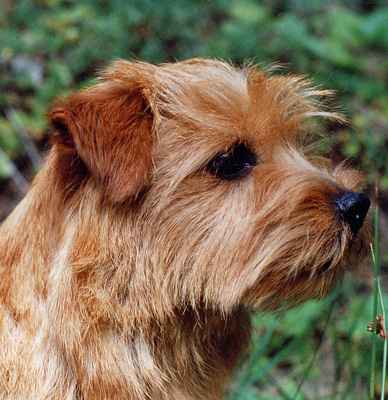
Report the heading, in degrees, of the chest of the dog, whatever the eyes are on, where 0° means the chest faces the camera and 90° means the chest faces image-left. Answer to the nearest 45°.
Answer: approximately 270°
